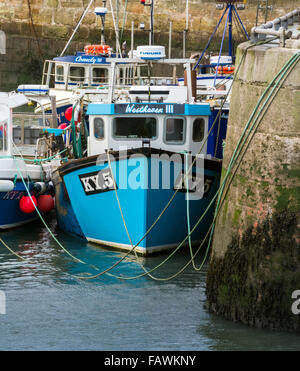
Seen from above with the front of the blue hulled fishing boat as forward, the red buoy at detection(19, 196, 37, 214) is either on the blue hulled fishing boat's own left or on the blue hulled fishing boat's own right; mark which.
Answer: on the blue hulled fishing boat's own right

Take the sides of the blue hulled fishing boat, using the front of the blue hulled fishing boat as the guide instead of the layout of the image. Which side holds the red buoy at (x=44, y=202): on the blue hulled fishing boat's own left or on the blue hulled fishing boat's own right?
on the blue hulled fishing boat's own right

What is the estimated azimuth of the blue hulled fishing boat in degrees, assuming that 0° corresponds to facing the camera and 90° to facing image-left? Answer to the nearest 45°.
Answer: approximately 0°

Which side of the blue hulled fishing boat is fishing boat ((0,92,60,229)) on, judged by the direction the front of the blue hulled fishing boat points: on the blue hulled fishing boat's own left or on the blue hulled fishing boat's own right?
on the blue hulled fishing boat's own right
